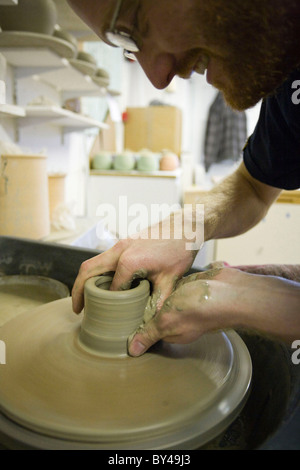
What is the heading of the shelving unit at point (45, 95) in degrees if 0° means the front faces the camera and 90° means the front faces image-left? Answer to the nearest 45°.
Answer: approximately 315°

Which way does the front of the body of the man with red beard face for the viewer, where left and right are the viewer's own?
facing to the left of the viewer

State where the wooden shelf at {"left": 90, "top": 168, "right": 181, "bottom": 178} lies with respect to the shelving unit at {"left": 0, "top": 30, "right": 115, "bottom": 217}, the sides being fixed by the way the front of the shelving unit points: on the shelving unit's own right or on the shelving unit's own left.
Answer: on the shelving unit's own left

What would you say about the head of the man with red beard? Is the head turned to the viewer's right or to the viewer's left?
to the viewer's left

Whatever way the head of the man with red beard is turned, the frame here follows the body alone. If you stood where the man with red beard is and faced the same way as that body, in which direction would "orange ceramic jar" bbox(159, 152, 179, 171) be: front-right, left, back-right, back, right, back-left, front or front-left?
right

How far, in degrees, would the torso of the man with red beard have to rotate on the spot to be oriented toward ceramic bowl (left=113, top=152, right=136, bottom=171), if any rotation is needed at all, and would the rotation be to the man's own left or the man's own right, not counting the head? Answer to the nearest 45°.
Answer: approximately 90° to the man's own right

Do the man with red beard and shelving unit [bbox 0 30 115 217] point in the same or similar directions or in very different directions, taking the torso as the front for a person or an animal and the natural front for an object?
very different directions

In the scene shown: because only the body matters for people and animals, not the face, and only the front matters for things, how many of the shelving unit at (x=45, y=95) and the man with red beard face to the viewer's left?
1

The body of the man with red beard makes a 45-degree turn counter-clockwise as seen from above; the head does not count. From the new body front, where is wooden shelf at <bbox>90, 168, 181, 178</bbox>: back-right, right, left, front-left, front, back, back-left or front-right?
back-right
